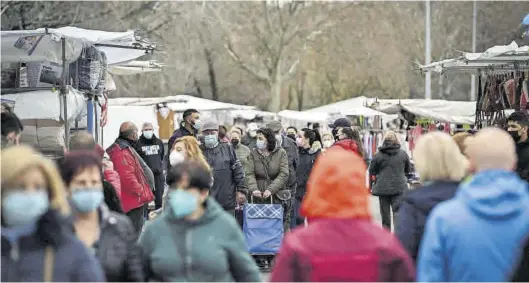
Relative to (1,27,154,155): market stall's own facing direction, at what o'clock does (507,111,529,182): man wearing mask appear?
The man wearing mask is roughly at 1 o'clock from the market stall.

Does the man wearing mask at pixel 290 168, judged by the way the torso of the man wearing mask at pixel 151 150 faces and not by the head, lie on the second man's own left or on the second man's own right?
on the second man's own left

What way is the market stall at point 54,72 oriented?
to the viewer's right

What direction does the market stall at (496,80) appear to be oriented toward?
to the viewer's left

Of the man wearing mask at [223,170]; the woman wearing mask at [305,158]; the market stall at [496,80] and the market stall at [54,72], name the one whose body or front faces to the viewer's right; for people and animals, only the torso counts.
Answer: the market stall at [54,72]
